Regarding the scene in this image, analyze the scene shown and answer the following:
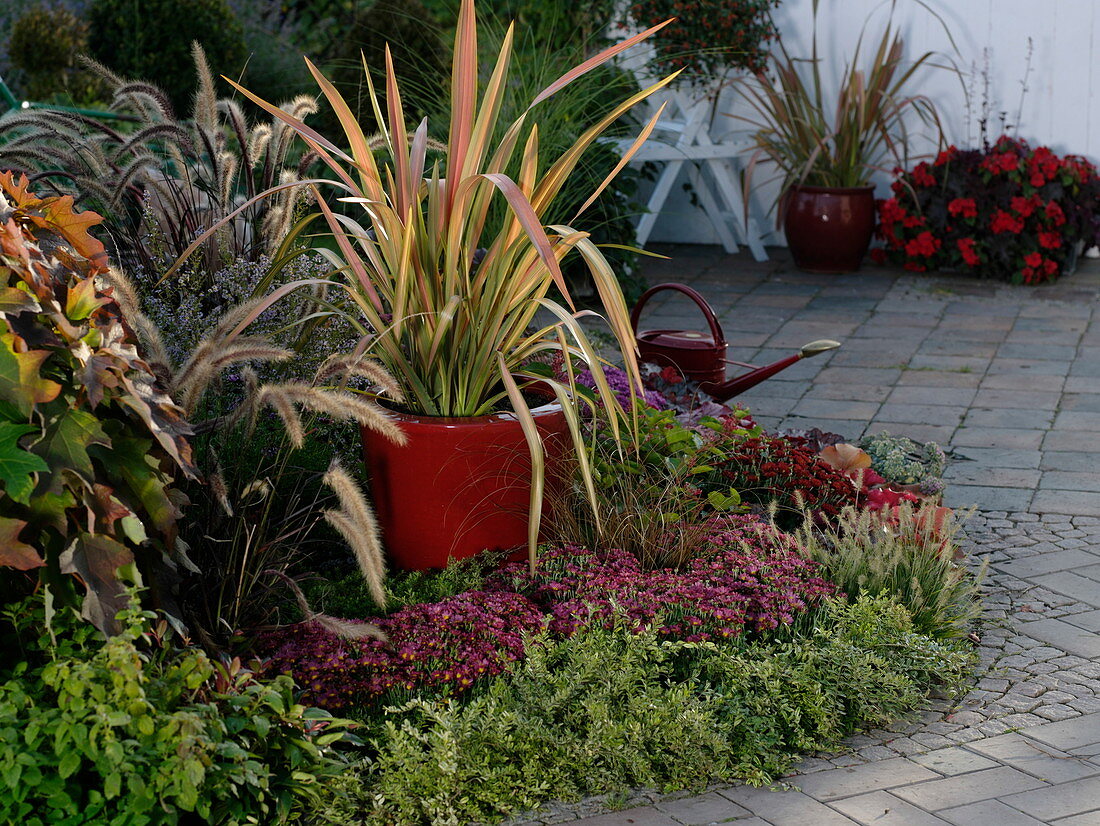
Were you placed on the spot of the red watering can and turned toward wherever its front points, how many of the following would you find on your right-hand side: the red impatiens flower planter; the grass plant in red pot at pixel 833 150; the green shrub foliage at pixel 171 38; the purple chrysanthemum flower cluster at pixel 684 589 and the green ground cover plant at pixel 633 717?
2

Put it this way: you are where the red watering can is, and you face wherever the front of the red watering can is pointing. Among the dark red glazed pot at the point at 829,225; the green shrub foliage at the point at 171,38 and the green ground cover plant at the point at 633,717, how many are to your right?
1

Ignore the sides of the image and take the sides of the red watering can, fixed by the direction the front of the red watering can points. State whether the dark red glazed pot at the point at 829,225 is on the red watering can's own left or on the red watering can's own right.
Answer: on the red watering can's own left

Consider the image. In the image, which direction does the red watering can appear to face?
to the viewer's right

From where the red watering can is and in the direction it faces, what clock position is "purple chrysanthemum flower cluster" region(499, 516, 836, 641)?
The purple chrysanthemum flower cluster is roughly at 3 o'clock from the red watering can.

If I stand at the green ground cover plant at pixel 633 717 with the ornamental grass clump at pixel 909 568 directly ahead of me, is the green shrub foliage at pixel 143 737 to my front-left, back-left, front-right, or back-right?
back-left

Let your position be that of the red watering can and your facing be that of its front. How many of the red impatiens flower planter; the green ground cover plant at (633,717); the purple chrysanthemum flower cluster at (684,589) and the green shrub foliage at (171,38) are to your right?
2

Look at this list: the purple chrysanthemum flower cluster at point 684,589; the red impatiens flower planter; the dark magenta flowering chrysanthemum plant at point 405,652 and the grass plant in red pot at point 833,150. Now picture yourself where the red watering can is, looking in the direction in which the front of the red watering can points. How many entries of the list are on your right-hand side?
2

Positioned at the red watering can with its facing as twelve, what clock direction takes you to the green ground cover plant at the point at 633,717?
The green ground cover plant is roughly at 3 o'clock from the red watering can.

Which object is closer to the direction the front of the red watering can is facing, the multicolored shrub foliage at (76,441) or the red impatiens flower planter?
the red impatiens flower planter

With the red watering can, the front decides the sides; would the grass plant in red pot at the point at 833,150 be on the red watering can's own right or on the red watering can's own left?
on the red watering can's own left

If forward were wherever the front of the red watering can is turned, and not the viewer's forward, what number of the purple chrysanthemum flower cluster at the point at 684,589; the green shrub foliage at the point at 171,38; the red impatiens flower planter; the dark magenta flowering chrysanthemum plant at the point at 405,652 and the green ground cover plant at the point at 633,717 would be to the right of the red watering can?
3

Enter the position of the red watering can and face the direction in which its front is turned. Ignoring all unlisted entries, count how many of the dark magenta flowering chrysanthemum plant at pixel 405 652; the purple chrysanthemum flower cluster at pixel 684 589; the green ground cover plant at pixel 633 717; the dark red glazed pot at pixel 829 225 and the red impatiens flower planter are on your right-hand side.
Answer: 3
